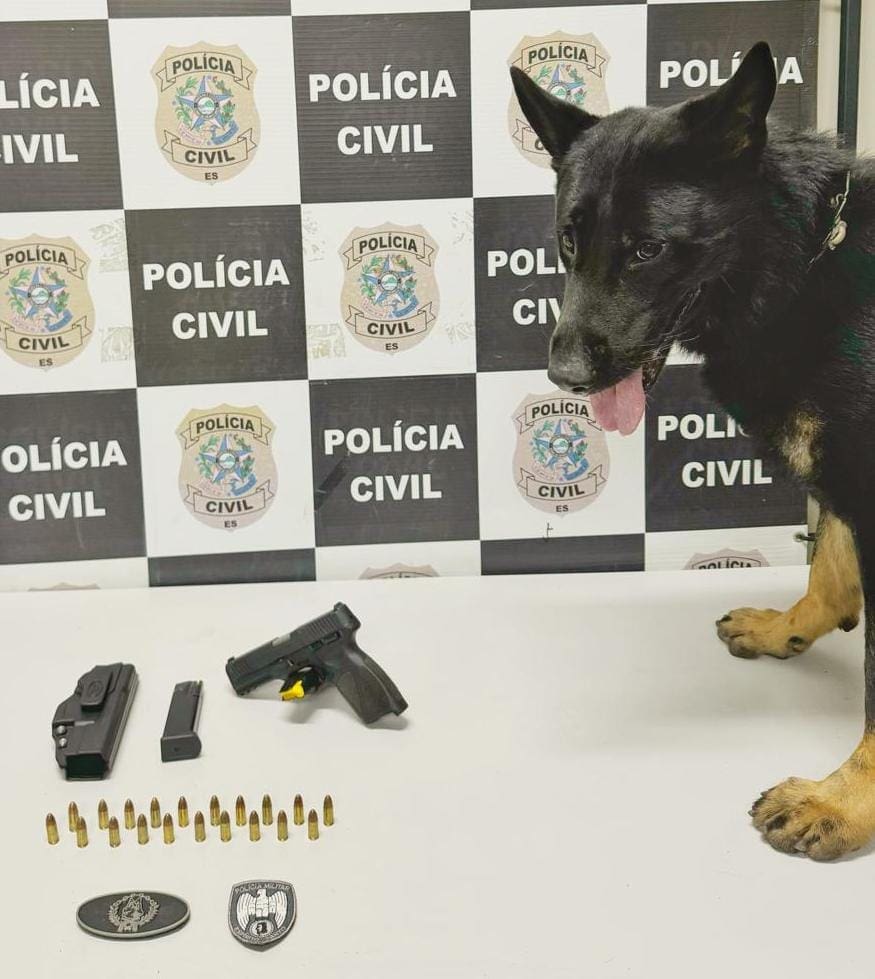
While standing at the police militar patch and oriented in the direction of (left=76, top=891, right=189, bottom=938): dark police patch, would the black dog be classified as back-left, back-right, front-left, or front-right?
back-right

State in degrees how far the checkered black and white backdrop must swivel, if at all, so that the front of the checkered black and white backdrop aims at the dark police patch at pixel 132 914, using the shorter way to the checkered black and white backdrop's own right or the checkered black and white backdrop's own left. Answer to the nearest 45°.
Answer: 0° — it already faces it

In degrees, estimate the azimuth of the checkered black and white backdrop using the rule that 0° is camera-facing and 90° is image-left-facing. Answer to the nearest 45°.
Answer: approximately 0°

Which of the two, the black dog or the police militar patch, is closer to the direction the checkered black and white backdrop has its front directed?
the police militar patch

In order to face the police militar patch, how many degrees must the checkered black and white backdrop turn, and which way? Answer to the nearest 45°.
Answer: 0° — it already faces it
